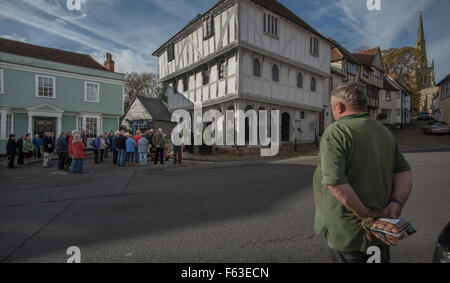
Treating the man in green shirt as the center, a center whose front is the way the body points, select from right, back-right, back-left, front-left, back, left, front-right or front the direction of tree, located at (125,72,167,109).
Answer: front

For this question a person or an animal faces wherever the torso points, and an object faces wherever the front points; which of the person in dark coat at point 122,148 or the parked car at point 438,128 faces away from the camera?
the person in dark coat

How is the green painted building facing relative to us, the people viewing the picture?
facing the viewer and to the right of the viewer

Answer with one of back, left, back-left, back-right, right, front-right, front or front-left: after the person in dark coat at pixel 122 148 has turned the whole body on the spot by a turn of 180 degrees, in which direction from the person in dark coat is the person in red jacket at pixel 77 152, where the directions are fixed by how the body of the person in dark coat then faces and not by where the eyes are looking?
front-right

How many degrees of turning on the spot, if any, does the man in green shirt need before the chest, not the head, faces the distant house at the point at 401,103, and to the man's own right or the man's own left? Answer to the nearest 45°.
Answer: approximately 45° to the man's own right

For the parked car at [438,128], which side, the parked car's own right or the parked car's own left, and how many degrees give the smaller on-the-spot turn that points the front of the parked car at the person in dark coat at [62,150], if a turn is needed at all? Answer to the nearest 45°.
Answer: approximately 45° to the parked car's own left

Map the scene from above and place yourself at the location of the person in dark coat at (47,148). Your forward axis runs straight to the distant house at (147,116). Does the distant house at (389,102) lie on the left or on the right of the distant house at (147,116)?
right

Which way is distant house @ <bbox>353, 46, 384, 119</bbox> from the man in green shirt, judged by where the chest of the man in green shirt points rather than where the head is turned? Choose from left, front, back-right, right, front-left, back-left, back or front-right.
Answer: front-right

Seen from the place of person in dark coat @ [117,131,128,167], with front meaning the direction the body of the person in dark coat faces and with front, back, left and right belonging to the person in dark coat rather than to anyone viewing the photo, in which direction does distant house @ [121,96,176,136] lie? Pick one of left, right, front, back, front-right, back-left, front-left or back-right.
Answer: front

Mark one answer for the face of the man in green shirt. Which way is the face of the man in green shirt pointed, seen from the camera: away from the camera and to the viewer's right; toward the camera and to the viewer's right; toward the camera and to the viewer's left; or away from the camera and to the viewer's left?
away from the camera and to the viewer's left

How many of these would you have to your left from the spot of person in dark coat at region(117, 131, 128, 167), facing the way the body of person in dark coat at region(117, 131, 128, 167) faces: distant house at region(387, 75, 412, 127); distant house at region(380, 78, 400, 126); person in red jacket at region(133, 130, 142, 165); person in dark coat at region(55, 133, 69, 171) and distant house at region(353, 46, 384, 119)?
1

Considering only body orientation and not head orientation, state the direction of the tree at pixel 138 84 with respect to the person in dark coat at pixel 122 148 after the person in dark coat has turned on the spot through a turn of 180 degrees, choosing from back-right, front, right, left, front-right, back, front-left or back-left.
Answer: back

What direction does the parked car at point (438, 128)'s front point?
to the viewer's left

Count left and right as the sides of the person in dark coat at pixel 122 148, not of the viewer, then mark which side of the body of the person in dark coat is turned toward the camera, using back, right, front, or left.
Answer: back

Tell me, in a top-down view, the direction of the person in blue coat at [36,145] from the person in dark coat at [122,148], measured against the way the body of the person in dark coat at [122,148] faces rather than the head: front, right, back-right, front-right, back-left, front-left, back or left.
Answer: front-left

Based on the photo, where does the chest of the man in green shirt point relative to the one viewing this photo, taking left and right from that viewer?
facing away from the viewer and to the left of the viewer

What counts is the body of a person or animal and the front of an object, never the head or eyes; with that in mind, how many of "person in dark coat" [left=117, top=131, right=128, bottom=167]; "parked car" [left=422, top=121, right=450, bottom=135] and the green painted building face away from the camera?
1
